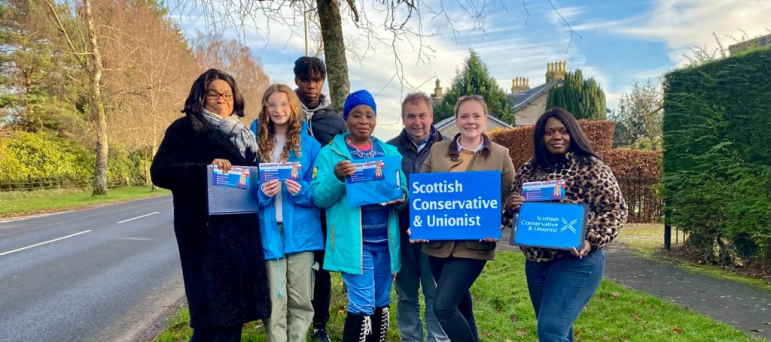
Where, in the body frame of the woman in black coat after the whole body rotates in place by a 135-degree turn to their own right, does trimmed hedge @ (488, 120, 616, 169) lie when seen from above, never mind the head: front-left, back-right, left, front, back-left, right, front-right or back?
back-right

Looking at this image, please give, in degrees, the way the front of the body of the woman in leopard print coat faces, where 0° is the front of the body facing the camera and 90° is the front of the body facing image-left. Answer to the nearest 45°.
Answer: approximately 45°

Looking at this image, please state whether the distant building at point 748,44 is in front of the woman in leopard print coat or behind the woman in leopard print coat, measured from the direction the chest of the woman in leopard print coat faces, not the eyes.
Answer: behind

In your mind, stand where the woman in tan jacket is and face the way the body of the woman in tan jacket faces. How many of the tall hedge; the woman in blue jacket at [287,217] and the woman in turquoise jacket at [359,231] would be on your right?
2

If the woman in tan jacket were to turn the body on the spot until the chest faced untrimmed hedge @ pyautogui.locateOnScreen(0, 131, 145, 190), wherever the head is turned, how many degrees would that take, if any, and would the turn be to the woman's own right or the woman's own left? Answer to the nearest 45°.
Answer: approximately 135° to the woman's own right

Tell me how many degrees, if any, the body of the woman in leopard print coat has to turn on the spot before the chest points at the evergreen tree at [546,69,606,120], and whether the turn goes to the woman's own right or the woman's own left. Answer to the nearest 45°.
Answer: approximately 135° to the woman's own right

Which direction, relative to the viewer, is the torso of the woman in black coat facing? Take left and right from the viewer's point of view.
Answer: facing the viewer and to the right of the viewer

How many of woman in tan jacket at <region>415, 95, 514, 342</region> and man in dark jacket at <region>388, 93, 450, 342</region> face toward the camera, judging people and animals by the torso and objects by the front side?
2

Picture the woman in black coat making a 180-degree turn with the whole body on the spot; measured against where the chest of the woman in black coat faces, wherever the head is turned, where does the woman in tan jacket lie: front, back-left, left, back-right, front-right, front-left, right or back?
back-right

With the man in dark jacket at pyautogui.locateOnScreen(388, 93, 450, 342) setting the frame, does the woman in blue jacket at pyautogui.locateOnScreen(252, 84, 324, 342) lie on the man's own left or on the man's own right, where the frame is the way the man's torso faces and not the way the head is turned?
on the man's own right

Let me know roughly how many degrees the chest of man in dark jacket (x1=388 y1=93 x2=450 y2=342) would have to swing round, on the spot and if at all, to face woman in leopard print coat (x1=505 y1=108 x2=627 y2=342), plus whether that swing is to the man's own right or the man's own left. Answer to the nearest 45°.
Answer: approximately 45° to the man's own left
